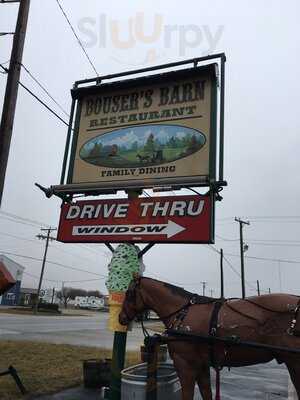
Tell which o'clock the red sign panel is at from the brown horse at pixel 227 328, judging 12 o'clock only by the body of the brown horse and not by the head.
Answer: The red sign panel is roughly at 2 o'clock from the brown horse.

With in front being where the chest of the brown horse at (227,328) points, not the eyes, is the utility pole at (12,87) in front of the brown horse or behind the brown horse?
in front

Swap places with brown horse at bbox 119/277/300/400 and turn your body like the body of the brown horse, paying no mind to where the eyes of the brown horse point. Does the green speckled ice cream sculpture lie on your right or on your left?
on your right

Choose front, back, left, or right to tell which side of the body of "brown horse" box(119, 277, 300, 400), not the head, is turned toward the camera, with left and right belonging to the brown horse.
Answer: left

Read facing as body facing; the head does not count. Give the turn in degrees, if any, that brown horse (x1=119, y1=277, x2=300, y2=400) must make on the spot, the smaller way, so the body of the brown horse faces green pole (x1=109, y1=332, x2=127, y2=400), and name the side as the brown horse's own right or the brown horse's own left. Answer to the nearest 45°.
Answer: approximately 45° to the brown horse's own right
